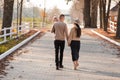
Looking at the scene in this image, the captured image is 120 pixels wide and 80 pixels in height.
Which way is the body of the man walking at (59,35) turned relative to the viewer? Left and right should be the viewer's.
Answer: facing away from the viewer

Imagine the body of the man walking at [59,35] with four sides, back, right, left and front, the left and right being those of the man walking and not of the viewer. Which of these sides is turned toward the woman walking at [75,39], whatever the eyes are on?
right
